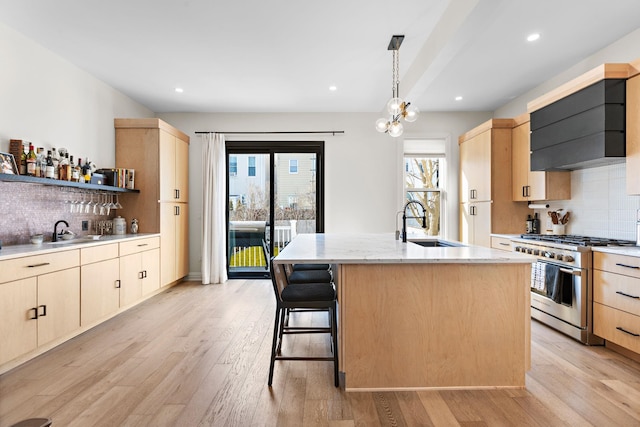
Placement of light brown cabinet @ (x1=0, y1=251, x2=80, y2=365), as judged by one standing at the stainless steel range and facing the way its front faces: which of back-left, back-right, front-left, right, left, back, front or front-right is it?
front

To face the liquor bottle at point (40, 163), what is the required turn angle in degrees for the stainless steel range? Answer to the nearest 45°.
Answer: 0° — it already faces it

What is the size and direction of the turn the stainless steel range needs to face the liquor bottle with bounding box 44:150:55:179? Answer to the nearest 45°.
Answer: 0° — it already faces it

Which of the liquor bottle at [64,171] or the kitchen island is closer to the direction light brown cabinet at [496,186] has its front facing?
the liquor bottle

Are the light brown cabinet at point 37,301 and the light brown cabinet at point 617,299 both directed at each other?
yes

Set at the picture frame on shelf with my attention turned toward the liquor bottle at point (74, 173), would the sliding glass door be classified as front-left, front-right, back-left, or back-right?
front-right

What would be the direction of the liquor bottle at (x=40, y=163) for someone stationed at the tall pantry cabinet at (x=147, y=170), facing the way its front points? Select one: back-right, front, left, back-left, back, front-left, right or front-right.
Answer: right

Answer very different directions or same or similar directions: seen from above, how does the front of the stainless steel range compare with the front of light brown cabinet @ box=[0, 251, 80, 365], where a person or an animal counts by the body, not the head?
very different directions

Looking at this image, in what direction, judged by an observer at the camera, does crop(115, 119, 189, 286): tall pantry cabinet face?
facing the viewer and to the right of the viewer

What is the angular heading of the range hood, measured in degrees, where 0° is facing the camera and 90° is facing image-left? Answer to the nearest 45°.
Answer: approximately 45°

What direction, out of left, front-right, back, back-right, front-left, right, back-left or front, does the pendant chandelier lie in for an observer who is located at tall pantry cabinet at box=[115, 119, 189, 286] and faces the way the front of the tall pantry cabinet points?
front

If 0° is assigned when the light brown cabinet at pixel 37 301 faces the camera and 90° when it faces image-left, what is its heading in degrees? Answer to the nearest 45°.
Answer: approximately 315°

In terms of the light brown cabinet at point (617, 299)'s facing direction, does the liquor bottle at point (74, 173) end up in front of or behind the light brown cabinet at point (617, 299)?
in front

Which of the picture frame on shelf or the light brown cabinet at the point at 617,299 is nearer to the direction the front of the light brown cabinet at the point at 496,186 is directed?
the picture frame on shelf

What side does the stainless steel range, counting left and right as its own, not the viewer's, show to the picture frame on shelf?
front

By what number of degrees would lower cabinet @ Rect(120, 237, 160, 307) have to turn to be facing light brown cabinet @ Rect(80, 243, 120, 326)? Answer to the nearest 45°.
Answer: approximately 90° to its right

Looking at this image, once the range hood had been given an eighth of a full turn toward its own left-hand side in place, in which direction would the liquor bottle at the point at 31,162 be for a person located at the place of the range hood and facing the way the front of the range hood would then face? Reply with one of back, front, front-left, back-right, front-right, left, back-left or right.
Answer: front-right

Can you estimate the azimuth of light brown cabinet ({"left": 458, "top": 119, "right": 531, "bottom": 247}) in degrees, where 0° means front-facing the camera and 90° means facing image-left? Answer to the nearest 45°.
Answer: approximately 45°

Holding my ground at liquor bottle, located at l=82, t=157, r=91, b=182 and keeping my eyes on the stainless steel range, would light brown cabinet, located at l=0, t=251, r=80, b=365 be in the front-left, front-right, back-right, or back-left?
front-right

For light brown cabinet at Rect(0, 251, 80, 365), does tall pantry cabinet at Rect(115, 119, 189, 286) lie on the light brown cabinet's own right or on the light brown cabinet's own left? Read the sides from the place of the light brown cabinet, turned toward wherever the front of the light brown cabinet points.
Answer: on the light brown cabinet's own left
